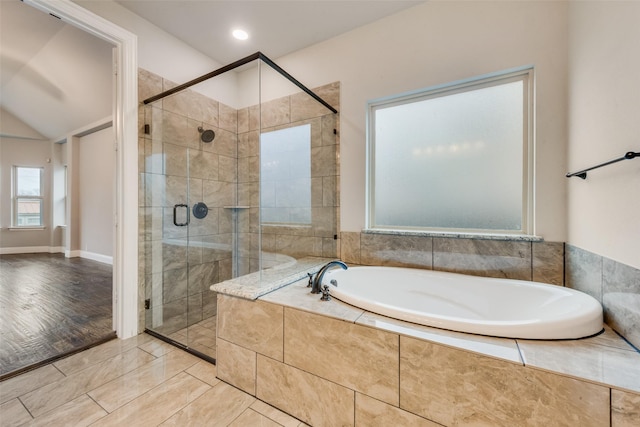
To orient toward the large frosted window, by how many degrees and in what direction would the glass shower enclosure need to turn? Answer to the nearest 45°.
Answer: approximately 90° to its left

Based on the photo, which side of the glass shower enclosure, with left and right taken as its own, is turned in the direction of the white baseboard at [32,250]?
right

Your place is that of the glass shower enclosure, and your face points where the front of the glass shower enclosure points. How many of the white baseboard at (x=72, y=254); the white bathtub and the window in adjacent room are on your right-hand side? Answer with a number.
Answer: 2

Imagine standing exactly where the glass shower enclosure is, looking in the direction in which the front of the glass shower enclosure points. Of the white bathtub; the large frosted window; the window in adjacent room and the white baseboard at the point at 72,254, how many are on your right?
2

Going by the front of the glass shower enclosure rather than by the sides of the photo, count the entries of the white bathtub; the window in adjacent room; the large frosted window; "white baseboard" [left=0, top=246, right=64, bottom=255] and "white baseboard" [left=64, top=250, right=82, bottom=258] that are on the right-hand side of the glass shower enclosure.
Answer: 3

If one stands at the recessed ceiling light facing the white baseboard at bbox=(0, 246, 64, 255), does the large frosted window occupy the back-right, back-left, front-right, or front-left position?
back-right

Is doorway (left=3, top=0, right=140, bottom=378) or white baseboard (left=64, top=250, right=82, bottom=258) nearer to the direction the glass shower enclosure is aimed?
the doorway

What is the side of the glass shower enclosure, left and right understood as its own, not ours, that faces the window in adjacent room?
right

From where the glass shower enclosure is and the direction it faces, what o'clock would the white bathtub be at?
The white bathtub is roughly at 9 o'clock from the glass shower enclosure.

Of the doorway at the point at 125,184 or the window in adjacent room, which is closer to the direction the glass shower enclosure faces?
the doorway

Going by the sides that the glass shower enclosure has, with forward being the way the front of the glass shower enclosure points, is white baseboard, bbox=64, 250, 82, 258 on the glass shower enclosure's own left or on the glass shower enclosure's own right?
on the glass shower enclosure's own right

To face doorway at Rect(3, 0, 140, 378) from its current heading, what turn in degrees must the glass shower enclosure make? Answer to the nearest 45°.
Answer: approximately 45° to its right

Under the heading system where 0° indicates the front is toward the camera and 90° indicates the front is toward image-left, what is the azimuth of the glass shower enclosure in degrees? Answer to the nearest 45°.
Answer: approximately 45°
